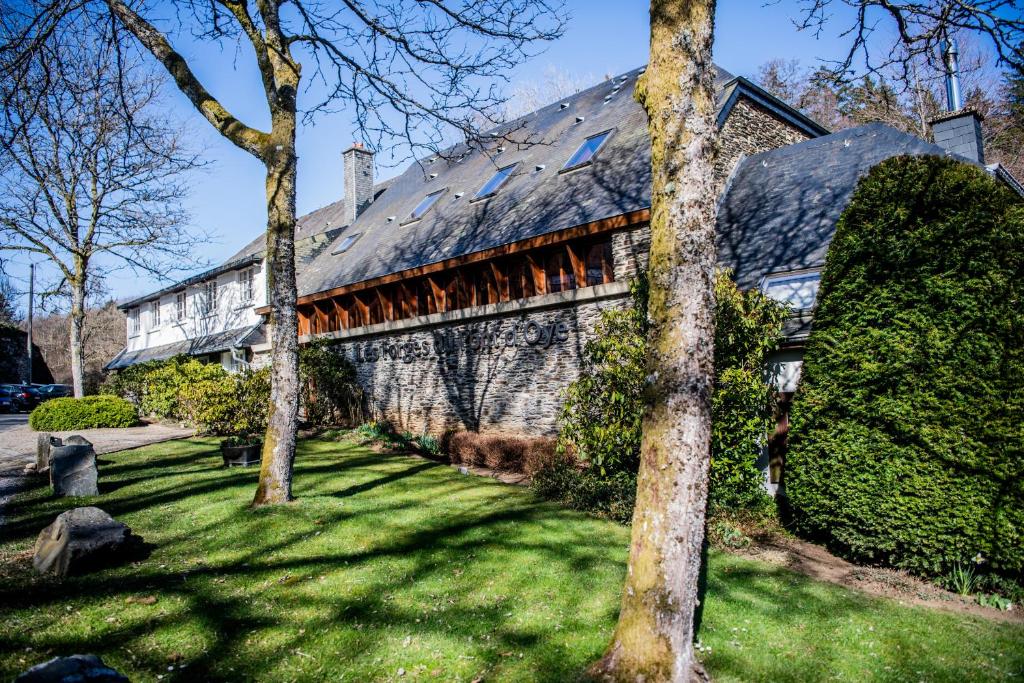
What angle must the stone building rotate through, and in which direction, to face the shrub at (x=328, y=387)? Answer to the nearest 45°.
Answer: approximately 90° to its right

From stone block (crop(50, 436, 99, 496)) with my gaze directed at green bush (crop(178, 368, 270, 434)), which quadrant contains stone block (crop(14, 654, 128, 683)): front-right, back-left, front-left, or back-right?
back-right

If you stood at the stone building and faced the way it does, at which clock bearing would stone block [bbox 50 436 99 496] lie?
The stone block is roughly at 12 o'clock from the stone building.

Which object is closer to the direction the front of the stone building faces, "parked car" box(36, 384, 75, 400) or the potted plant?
the potted plant

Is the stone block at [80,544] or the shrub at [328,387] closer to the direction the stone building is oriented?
the stone block

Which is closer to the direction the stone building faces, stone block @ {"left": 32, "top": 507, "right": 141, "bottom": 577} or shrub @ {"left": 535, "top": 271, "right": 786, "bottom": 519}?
the stone block

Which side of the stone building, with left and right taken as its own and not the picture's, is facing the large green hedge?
left

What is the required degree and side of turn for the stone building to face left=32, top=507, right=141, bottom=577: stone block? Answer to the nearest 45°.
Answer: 0° — it already faces it

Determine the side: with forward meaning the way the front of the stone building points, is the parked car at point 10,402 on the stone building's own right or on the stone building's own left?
on the stone building's own right

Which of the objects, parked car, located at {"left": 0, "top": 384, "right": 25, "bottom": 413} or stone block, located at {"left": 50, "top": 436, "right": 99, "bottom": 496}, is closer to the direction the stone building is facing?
the stone block

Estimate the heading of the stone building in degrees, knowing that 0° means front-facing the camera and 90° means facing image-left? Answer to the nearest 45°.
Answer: approximately 45°
